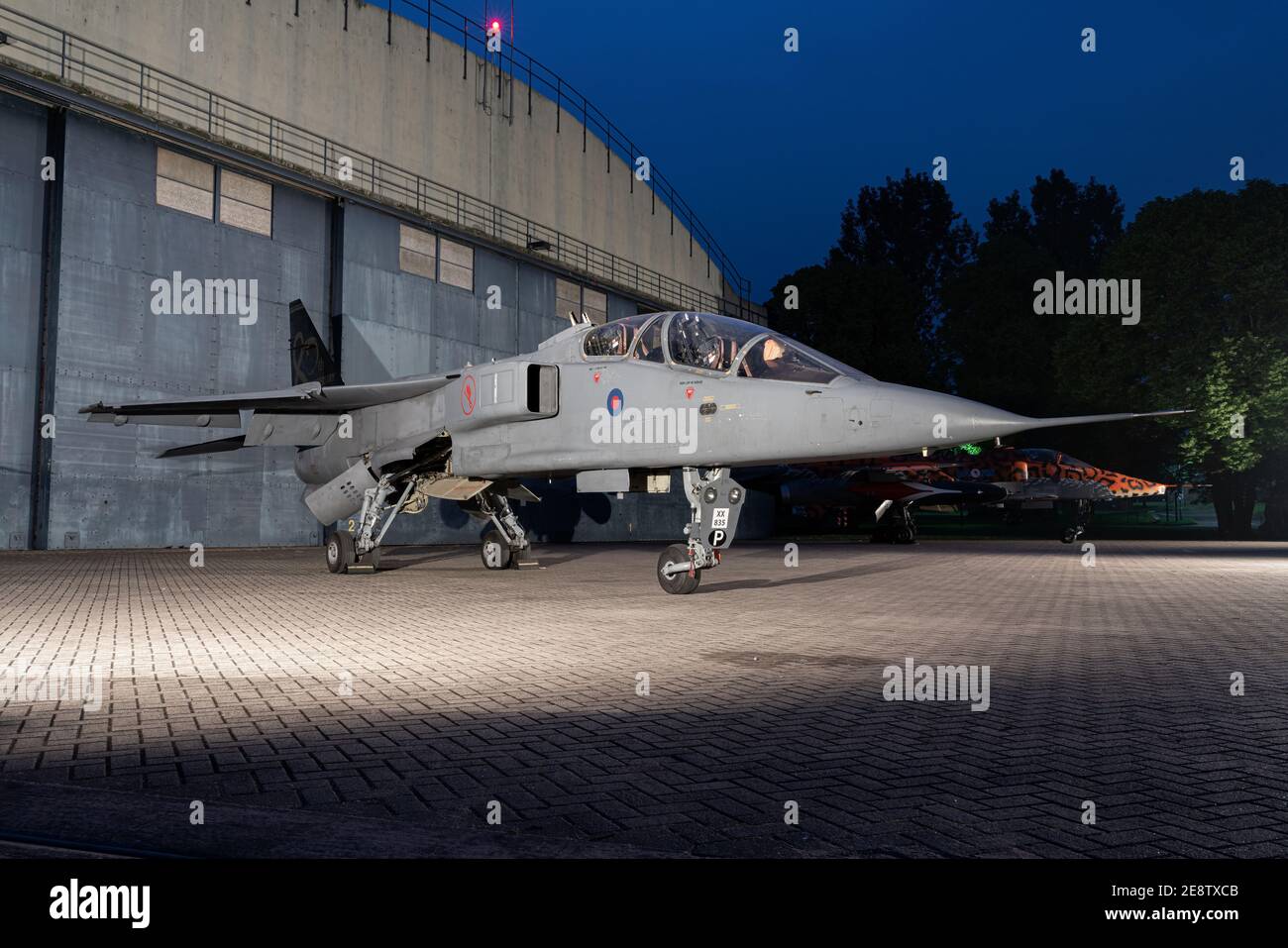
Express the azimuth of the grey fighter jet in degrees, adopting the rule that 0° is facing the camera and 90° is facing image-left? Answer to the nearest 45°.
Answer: approximately 315°

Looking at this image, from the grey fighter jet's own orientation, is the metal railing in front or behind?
behind
